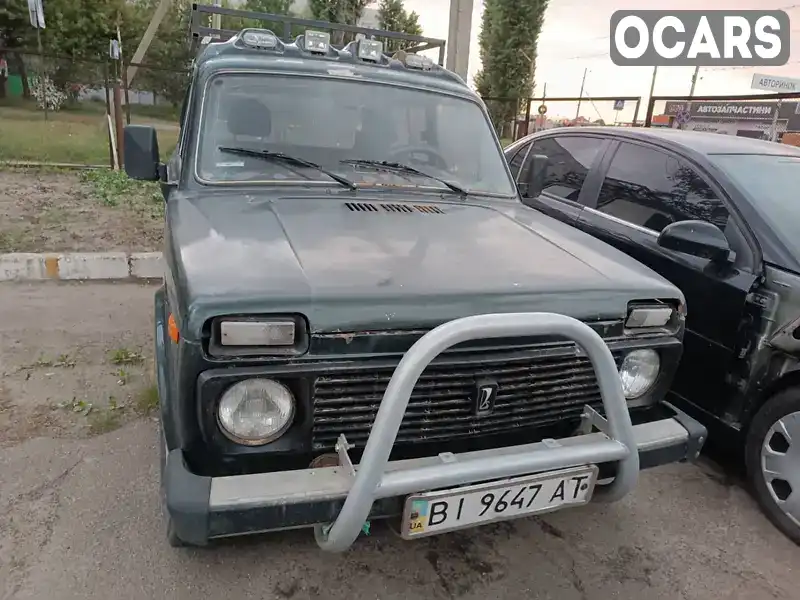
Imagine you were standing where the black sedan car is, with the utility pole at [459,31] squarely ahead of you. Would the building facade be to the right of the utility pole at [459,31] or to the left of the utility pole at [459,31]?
right

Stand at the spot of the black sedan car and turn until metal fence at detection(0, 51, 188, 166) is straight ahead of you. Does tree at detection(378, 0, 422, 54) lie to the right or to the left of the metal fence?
right

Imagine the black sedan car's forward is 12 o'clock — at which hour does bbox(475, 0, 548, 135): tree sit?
The tree is roughly at 7 o'clock from the black sedan car.

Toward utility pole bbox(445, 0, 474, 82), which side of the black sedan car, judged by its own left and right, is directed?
back

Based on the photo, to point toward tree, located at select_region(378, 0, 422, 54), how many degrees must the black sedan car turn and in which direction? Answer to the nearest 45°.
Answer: approximately 180°

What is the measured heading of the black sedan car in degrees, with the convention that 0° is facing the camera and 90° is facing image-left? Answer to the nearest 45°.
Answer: approximately 315°

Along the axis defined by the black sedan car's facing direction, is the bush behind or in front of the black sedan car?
behind
